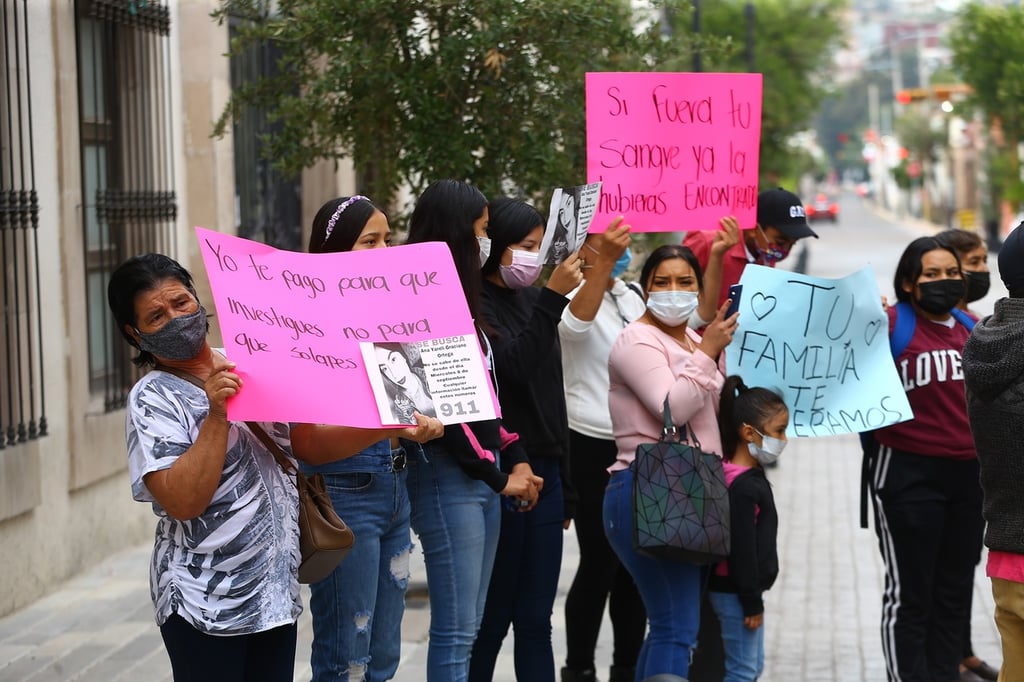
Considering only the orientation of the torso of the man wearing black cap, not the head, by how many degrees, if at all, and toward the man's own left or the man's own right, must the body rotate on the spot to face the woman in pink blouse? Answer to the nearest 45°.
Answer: approximately 45° to the man's own right

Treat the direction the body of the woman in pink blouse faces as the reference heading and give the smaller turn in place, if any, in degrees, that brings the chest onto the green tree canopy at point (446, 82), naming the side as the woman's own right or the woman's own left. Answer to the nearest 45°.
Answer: approximately 180°

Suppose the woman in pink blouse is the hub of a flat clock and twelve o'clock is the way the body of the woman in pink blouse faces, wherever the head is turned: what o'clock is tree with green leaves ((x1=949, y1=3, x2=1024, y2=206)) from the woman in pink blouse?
The tree with green leaves is roughly at 8 o'clock from the woman in pink blouse.

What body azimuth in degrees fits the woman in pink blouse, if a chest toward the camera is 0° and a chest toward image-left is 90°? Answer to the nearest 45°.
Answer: approximately 315°

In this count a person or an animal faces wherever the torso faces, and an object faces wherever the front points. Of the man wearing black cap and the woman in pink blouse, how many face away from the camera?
0

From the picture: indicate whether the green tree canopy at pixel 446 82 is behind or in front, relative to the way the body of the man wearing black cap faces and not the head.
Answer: behind

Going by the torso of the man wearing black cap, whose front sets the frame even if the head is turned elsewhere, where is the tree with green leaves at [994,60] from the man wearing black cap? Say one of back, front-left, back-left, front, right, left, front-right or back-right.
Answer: back-left

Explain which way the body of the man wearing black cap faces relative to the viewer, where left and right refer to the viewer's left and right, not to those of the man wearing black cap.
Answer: facing the viewer and to the right of the viewer

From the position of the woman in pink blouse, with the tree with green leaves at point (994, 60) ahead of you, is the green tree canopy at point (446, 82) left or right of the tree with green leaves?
left
